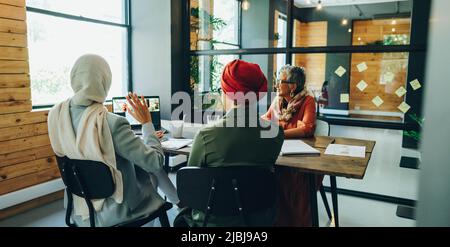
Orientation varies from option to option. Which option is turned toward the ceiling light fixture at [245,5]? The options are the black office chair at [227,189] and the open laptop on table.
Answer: the black office chair

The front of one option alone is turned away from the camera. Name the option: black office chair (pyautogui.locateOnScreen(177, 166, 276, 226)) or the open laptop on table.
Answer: the black office chair

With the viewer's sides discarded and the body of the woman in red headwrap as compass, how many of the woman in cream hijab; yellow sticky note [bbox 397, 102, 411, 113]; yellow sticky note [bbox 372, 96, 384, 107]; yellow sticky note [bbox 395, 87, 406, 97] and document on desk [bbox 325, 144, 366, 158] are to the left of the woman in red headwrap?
1

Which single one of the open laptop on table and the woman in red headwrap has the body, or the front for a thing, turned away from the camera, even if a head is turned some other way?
the woman in red headwrap

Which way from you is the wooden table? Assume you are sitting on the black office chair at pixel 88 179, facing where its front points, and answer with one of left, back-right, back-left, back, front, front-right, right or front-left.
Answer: front-right

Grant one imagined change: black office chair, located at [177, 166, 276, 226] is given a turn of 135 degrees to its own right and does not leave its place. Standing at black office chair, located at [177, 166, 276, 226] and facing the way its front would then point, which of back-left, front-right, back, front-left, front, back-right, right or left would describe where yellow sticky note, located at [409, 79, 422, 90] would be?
left

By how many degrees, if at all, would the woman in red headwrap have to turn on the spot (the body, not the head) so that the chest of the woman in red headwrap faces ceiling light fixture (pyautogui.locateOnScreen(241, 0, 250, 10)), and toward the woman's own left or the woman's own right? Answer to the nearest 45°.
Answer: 0° — they already face it

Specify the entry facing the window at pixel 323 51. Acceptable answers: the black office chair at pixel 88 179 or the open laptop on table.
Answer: the black office chair

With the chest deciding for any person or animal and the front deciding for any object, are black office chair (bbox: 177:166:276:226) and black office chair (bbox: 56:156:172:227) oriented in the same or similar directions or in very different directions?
same or similar directions

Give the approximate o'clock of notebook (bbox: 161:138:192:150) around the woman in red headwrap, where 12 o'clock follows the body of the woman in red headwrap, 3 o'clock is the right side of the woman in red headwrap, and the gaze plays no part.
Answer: The notebook is roughly at 11 o'clock from the woman in red headwrap.

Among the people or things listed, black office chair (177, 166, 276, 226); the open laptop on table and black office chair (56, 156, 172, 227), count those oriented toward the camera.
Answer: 1

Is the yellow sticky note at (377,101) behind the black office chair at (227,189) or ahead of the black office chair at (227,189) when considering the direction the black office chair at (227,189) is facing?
ahead

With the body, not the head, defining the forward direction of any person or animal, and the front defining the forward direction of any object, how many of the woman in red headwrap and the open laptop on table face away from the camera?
1

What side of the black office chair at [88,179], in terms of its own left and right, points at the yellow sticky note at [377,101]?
front

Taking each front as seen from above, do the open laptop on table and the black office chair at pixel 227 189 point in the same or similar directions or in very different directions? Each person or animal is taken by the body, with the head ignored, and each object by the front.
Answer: very different directions

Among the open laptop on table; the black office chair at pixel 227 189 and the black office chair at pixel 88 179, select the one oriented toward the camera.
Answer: the open laptop on table

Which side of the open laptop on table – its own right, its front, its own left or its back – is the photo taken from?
front

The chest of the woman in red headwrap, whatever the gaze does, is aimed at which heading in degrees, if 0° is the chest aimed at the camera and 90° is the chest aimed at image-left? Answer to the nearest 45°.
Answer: approximately 180°

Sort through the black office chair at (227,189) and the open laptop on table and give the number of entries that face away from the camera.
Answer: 1
